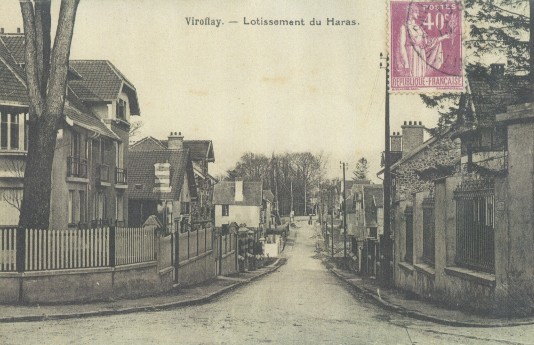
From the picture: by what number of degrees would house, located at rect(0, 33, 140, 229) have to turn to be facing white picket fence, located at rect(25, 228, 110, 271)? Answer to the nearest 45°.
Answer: approximately 45° to its right

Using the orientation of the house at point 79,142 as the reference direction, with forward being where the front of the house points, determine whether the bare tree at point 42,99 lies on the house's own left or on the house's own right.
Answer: on the house's own right

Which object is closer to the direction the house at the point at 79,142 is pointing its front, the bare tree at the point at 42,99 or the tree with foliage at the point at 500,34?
the tree with foliage

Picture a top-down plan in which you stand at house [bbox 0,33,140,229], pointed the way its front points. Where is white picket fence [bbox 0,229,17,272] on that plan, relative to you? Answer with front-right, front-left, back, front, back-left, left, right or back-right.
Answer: front-right

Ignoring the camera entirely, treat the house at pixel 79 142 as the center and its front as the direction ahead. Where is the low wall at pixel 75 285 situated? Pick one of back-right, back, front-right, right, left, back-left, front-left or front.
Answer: front-right

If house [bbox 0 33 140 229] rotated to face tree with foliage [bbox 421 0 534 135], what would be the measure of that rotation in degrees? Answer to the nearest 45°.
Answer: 0° — it already faces it

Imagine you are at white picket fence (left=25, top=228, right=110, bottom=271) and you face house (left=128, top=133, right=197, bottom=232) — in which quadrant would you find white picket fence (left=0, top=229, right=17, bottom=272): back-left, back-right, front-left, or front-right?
back-left

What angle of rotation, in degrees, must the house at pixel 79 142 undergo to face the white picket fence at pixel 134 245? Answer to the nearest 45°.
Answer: approximately 45° to its right

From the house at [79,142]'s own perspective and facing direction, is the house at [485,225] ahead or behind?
ahead

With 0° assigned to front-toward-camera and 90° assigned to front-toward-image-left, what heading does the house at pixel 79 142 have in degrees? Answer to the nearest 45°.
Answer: approximately 315°
